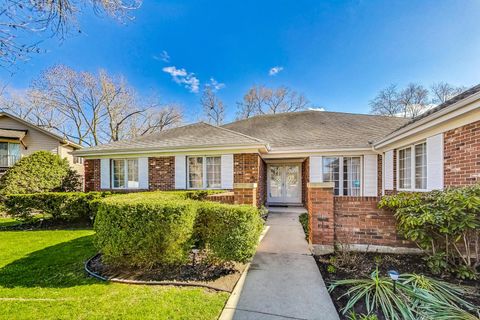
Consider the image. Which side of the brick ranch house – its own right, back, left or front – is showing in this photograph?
front

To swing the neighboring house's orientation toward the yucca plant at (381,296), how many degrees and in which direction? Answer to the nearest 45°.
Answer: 0° — it already faces it

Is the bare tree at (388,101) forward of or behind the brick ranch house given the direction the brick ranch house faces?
behind

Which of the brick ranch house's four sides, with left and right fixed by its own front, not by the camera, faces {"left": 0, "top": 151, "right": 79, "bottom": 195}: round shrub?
right

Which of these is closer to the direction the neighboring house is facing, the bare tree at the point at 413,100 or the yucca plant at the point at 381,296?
the yucca plant

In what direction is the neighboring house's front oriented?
toward the camera

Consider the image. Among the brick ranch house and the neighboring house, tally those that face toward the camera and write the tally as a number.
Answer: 2

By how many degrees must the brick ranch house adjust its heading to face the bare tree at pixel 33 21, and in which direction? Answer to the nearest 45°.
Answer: approximately 45° to its right

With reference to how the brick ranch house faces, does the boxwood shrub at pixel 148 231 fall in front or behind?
in front

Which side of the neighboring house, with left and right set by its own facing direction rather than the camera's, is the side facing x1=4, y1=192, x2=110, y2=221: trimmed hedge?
front

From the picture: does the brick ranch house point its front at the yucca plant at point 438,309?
yes

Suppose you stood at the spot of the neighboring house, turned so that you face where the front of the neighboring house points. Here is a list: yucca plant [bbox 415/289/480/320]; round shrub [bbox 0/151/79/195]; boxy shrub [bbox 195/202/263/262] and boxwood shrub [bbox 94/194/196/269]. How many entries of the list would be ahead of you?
4

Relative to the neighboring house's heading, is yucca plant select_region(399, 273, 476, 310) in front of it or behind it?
in front

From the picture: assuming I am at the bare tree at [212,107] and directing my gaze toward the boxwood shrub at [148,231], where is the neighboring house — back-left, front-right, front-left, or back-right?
front-right
